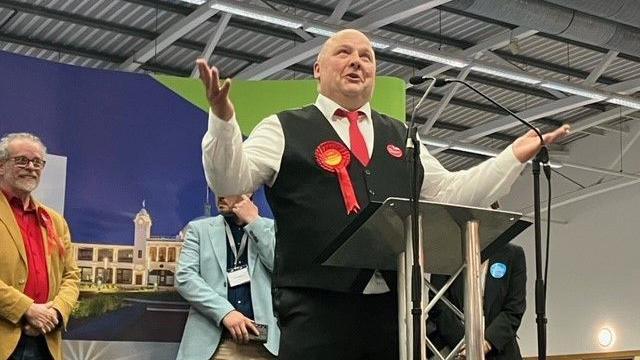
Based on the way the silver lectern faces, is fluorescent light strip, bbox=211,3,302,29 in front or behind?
behind

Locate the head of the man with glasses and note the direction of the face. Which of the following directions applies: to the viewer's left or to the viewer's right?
to the viewer's right

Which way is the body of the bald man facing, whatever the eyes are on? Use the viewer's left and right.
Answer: facing the viewer and to the right of the viewer

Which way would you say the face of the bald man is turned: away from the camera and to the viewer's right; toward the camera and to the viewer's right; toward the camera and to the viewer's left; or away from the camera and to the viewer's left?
toward the camera and to the viewer's right

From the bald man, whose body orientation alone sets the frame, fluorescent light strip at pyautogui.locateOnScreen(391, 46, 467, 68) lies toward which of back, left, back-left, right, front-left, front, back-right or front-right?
back-left

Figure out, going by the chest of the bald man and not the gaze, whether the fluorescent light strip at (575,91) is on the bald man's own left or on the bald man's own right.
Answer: on the bald man's own left
